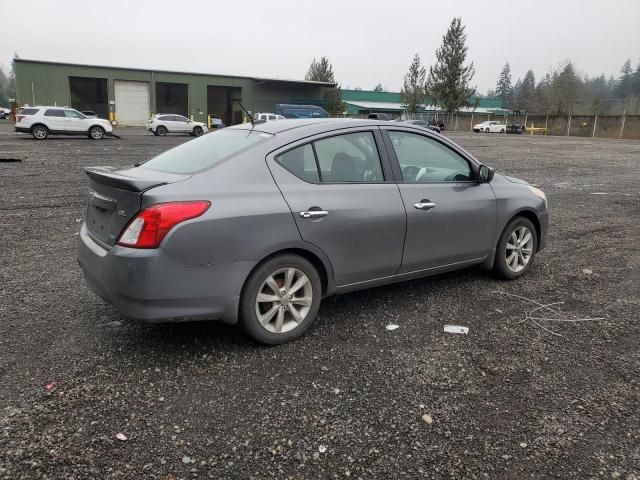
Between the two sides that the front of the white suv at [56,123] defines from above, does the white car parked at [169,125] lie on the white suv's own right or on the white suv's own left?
on the white suv's own left

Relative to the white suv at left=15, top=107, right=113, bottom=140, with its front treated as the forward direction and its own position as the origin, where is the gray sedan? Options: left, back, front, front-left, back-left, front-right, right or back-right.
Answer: right

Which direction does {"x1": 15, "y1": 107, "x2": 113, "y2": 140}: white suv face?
to the viewer's right

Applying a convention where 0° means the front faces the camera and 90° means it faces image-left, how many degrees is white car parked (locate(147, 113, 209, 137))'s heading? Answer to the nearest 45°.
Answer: approximately 270°

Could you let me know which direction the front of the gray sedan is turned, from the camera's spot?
facing away from the viewer and to the right of the viewer

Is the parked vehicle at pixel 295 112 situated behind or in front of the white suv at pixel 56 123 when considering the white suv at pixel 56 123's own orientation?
in front
